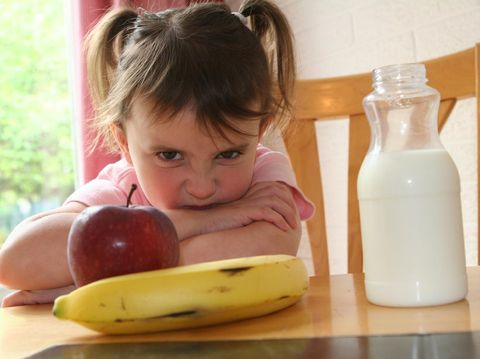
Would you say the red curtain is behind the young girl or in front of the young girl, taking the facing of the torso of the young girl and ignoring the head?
behind

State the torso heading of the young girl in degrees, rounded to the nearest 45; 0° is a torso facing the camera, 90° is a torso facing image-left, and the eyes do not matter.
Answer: approximately 0°
